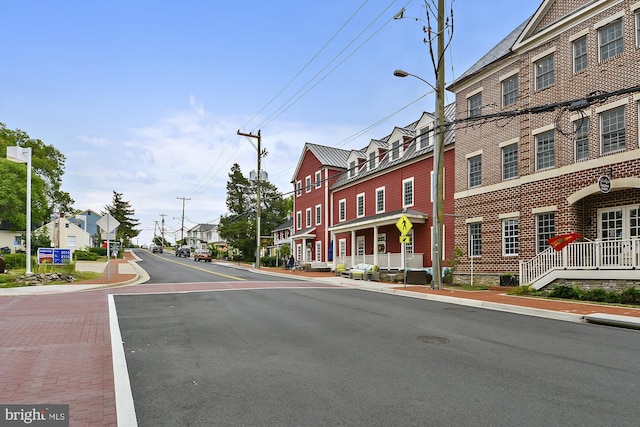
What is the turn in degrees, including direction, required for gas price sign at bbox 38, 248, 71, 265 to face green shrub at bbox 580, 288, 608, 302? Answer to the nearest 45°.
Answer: approximately 45° to its left

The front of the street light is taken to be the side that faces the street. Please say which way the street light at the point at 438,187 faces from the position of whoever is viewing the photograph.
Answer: facing to the left of the viewer

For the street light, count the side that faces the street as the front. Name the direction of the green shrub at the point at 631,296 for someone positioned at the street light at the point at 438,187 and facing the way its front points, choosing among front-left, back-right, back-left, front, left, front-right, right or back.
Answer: back-left

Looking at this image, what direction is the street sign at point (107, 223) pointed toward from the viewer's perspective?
away from the camera

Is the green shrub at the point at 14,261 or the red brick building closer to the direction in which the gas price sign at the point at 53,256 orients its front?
the red brick building

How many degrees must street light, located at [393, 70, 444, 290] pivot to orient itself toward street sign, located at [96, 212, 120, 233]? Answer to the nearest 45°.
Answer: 0° — it already faces it
